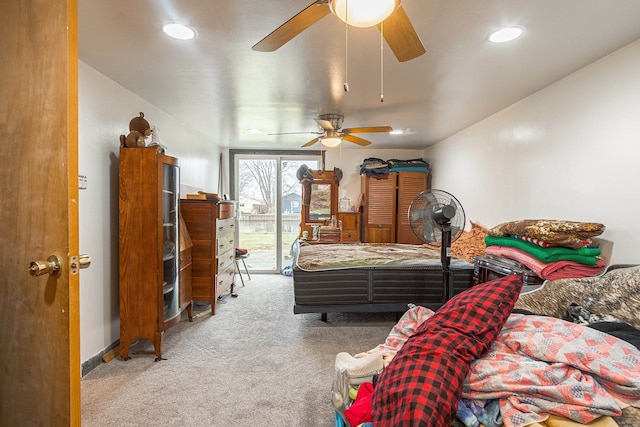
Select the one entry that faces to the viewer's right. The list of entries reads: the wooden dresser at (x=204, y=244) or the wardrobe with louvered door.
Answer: the wooden dresser

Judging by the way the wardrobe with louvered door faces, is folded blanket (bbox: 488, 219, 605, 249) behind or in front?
in front

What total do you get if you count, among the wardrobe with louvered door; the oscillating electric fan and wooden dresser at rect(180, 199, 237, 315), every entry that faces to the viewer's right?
1

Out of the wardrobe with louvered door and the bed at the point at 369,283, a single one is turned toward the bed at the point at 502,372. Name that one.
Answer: the wardrobe with louvered door

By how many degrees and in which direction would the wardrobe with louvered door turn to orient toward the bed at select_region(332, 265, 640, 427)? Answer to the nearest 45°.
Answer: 0° — it already faces it

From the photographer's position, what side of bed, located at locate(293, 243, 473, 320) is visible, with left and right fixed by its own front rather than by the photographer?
left

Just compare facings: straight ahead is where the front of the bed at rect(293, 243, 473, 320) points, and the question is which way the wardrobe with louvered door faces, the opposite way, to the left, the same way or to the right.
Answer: to the left

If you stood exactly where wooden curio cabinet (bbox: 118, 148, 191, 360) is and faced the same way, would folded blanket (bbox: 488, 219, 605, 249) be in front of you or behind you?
in front

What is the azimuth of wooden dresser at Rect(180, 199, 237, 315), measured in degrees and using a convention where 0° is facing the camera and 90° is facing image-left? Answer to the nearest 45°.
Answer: approximately 270°

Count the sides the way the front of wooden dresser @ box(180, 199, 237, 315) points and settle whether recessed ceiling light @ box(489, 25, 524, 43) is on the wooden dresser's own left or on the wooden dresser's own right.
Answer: on the wooden dresser's own right

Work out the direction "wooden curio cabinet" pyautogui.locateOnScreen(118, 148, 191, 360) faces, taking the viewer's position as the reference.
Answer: facing to the right of the viewer
